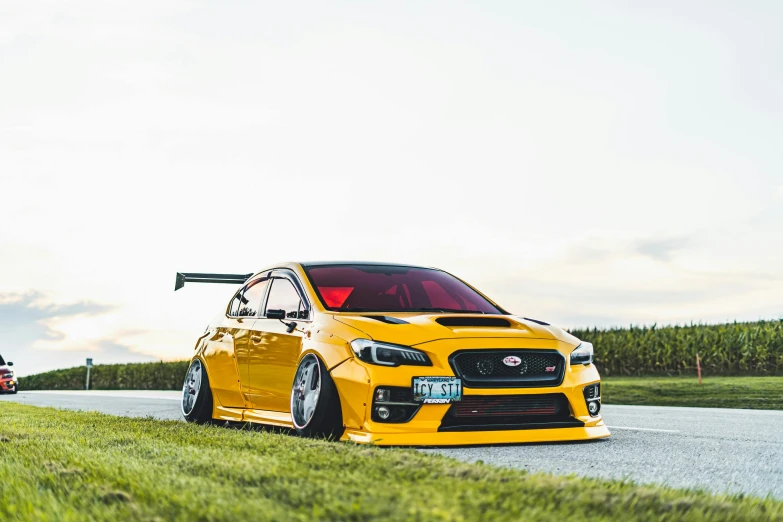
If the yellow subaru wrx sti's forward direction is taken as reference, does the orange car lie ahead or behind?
behind

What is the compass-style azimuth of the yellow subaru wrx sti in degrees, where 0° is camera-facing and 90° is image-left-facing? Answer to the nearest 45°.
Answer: approximately 315°
